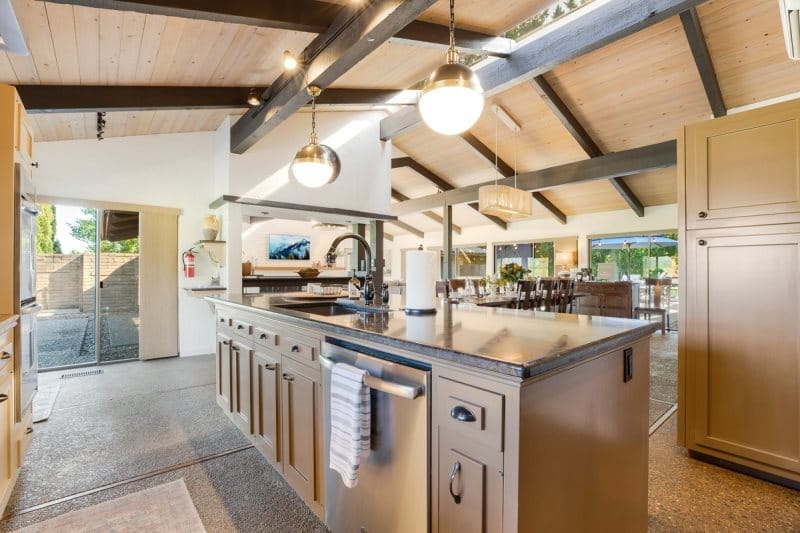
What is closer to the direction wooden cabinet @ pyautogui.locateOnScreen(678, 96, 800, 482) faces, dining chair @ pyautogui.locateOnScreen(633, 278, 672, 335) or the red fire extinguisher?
the red fire extinguisher

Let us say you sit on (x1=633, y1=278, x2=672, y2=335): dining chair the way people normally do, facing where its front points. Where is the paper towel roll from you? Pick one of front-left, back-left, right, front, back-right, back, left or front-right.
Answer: front-left

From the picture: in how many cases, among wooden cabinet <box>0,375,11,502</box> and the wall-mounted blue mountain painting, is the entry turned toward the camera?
1

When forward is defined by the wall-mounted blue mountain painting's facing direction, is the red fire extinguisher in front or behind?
in front

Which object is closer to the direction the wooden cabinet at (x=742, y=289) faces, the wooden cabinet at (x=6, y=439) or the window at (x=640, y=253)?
the wooden cabinet

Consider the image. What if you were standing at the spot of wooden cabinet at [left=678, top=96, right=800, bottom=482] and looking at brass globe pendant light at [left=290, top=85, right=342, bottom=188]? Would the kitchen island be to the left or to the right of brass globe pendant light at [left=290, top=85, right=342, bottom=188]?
left

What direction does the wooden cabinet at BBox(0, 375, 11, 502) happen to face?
to the viewer's right

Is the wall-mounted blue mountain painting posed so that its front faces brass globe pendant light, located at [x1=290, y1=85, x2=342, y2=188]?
yes

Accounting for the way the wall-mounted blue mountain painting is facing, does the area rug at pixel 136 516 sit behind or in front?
in front

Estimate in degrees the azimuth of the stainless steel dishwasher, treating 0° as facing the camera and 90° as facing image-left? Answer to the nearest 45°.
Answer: approximately 45°

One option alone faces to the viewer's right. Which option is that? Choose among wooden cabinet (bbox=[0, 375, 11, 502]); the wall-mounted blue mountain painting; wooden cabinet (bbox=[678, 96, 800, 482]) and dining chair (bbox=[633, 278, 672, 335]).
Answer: wooden cabinet (bbox=[0, 375, 11, 502])

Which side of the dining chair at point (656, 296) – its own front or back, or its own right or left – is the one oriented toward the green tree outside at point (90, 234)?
front

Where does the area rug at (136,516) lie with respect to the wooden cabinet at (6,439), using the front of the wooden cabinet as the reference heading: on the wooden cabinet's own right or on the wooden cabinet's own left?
on the wooden cabinet's own right

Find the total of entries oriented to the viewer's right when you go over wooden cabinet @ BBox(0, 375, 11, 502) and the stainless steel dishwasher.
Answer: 1
